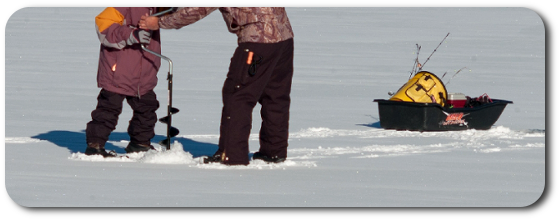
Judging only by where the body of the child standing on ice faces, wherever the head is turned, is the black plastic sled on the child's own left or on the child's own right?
on the child's own left

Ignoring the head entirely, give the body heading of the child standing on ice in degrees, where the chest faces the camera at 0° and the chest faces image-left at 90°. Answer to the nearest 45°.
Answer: approximately 315°

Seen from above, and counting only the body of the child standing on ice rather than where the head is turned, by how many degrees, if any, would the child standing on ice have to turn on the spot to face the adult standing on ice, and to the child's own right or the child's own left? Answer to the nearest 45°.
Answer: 0° — they already face them
